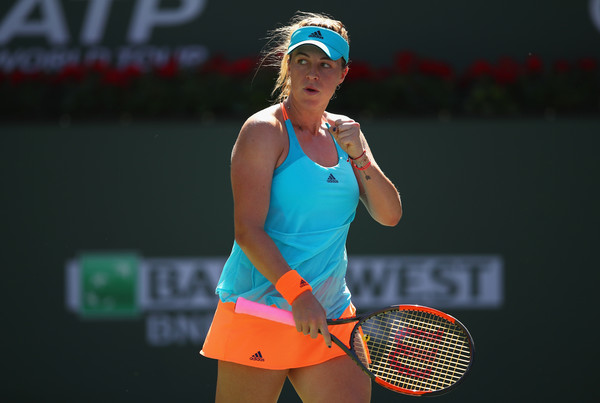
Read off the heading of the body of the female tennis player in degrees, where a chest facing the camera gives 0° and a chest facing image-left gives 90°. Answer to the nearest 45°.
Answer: approximately 315°

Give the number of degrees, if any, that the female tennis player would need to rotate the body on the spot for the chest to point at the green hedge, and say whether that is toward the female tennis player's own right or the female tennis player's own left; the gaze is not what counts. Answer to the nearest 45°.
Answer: approximately 135° to the female tennis player's own left
